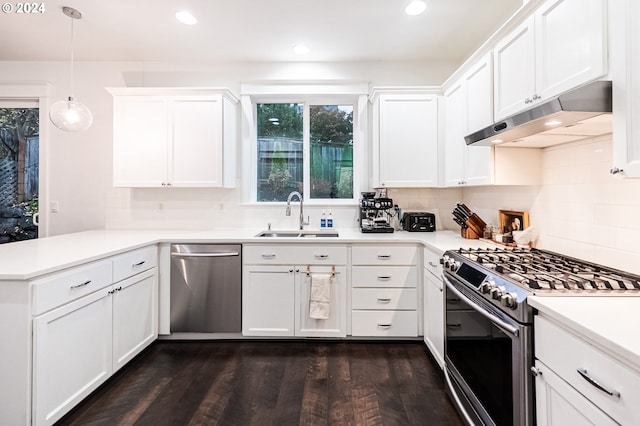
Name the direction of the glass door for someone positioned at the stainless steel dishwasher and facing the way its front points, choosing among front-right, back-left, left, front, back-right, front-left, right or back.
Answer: back-right

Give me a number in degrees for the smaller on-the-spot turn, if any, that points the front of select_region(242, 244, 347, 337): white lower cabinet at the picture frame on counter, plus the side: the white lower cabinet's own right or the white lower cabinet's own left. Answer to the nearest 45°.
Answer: approximately 90° to the white lower cabinet's own left

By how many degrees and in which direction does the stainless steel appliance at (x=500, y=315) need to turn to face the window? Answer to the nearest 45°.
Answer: approximately 90° to its right

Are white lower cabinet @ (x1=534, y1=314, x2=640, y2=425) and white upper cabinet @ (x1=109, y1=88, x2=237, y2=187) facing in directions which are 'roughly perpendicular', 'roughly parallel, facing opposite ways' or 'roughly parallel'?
roughly perpendicular

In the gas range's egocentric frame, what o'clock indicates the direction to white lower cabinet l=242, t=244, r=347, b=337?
The white lower cabinet is roughly at 2 o'clock from the gas range.

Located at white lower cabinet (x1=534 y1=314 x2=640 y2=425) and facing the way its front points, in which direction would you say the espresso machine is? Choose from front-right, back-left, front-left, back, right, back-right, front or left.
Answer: right

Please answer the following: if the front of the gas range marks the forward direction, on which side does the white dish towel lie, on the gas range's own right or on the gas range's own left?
on the gas range's own right

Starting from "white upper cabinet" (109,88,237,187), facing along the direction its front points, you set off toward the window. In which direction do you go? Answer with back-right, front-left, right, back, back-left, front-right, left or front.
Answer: left
